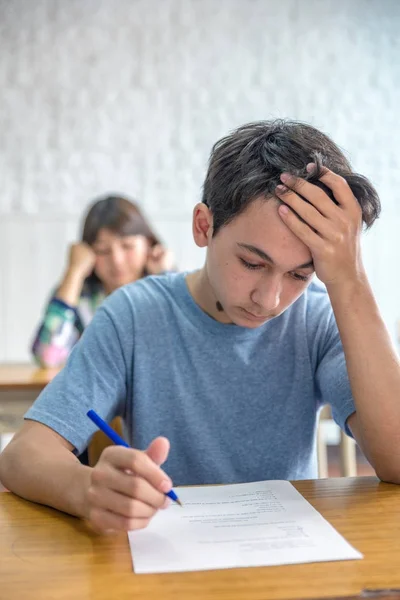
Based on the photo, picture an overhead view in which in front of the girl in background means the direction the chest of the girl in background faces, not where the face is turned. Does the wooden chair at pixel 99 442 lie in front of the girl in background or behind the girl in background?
in front

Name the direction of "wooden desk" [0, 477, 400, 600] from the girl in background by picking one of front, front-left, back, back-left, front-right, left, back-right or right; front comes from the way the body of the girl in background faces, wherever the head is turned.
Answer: front

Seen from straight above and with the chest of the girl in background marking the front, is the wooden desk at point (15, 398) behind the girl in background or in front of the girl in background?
in front

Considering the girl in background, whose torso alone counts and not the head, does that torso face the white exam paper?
yes

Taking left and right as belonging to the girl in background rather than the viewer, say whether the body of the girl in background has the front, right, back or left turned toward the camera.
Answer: front
